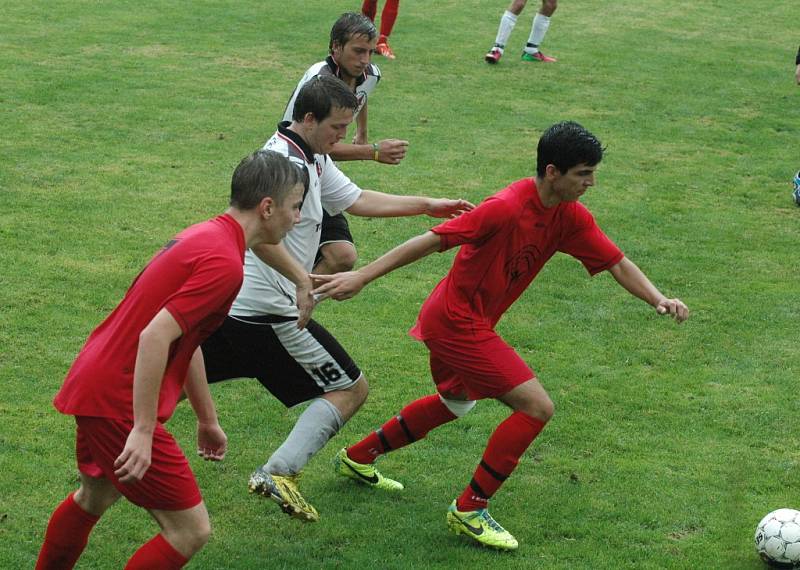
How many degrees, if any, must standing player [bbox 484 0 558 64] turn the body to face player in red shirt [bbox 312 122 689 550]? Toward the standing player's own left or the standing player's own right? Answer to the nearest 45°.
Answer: approximately 45° to the standing player's own right

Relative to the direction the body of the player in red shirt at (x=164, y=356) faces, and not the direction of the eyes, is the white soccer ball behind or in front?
in front

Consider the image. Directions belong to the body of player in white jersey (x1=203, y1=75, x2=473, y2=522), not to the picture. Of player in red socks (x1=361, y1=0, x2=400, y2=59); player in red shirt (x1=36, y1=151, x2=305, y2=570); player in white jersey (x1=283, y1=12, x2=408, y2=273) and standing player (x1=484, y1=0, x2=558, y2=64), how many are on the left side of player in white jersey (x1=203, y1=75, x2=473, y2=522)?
3

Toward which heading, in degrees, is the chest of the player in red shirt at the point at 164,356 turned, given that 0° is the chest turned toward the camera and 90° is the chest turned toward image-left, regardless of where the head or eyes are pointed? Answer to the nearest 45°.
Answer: approximately 270°

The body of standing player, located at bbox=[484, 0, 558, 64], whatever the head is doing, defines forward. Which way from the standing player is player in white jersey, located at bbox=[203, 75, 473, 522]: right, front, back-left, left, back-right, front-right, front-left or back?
front-right

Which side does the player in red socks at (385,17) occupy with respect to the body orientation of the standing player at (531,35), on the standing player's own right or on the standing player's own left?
on the standing player's own right

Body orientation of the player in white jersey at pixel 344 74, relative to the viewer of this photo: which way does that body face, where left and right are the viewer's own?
facing the viewer and to the right of the viewer

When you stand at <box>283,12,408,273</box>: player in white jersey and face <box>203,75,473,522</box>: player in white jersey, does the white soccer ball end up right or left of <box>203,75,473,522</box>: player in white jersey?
left

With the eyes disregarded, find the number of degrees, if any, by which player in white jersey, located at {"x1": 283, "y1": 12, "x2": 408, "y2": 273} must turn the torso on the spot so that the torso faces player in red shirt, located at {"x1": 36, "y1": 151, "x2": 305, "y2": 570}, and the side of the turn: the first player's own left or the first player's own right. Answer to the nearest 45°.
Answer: approximately 45° to the first player's own right

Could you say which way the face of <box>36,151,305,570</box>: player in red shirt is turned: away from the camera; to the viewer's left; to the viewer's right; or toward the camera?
to the viewer's right
